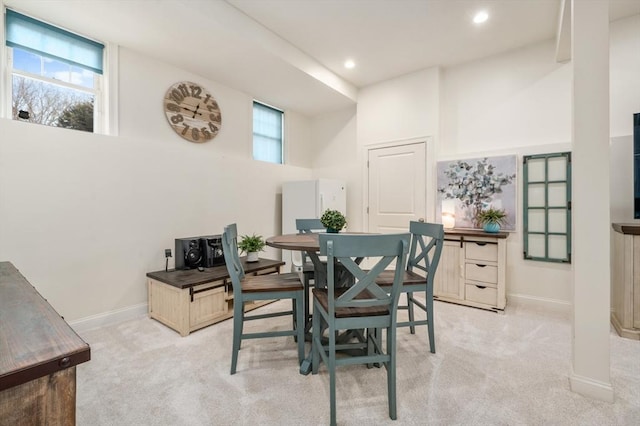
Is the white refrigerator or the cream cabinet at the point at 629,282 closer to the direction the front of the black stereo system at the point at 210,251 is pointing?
the cream cabinet

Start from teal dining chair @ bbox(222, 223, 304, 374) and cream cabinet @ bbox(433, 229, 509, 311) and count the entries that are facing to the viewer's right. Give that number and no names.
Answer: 1

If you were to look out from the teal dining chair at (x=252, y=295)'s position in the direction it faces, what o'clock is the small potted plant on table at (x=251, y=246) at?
The small potted plant on table is roughly at 9 o'clock from the teal dining chair.

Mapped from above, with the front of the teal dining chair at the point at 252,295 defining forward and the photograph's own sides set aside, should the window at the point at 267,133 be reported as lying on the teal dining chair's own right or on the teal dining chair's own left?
on the teal dining chair's own left

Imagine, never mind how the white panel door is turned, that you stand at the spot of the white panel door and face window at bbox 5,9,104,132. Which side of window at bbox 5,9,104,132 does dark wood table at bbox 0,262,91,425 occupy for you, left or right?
left

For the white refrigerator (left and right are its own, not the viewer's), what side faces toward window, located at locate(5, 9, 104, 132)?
right

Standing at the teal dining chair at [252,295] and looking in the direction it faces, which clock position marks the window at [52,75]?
The window is roughly at 7 o'clock from the teal dining chair.

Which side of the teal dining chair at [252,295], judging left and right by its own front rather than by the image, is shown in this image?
right
